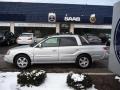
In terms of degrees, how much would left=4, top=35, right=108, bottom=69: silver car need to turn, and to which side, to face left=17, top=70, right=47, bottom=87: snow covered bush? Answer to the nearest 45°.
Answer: approximately 90° to its left

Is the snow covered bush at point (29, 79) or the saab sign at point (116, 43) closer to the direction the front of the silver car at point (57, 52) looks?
the snow covered bush

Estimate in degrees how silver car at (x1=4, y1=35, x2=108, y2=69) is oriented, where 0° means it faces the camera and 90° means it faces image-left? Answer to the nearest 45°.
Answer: approximately 90°

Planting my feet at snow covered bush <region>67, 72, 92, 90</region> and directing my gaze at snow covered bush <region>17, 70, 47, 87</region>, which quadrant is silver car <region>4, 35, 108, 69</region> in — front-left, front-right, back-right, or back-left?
front-right

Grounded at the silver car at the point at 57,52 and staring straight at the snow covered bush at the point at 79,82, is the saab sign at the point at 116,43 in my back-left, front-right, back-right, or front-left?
front-left

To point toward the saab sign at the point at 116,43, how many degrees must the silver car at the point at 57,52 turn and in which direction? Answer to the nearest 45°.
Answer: approximately 135° to its left

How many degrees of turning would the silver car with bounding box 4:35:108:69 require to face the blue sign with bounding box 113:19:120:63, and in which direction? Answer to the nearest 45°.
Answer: approximately 135° to its left

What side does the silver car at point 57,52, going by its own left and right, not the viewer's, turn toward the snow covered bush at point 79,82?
left
